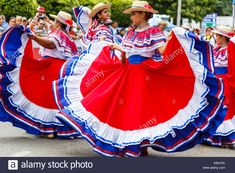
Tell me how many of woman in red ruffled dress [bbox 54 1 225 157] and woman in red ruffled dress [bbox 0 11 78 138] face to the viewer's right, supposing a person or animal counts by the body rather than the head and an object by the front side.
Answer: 0

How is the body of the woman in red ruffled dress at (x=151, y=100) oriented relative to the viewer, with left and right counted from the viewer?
facing the viewer and to the left of the viewer

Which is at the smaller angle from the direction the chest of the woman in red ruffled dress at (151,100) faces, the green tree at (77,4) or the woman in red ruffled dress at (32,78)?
the woman in red ruffled dress

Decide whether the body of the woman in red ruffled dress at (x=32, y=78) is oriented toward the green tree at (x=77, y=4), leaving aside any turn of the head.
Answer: no

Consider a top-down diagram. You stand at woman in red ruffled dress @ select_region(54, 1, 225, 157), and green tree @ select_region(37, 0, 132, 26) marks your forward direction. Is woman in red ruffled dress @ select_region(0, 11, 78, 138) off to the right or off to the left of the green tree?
left

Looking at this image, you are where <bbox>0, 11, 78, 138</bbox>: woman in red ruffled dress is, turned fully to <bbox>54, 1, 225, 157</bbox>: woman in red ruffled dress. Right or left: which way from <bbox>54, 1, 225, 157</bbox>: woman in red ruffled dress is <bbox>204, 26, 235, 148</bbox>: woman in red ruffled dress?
left

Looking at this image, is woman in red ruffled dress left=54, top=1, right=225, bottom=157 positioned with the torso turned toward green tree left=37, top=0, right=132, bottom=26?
no

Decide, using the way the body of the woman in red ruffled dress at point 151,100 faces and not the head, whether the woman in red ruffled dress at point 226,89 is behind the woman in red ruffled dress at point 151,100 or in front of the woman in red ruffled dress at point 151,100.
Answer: behind
